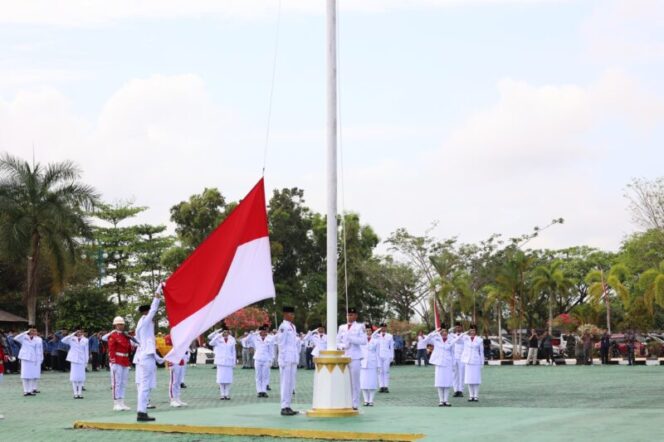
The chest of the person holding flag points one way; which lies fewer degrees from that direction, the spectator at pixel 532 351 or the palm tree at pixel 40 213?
the spectator

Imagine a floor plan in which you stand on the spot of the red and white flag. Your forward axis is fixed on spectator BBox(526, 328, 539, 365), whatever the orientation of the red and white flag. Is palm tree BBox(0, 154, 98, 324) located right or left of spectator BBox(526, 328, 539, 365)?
left

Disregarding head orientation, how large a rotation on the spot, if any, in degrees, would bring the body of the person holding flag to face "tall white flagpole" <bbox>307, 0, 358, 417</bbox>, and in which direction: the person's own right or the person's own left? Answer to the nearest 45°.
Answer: approximately 45° to the person's own right

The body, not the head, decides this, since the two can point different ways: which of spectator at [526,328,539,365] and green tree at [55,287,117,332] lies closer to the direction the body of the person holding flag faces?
the spectator

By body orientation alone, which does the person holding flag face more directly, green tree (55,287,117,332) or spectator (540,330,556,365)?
the spectator

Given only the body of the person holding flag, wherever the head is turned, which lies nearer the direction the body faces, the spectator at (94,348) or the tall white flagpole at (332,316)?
the tall white flagpole

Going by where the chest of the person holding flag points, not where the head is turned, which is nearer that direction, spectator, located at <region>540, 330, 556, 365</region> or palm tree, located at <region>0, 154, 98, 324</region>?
the spectator

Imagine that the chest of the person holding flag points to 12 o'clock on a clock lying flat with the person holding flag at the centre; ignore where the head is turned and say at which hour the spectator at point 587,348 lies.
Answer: The spectator is roughly at 10 o'clock from the person holding flag.

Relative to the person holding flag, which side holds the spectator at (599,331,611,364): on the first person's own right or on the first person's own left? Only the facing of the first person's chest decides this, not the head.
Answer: on the first person's own left

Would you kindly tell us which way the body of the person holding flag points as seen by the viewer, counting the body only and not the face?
to the viewer's right
